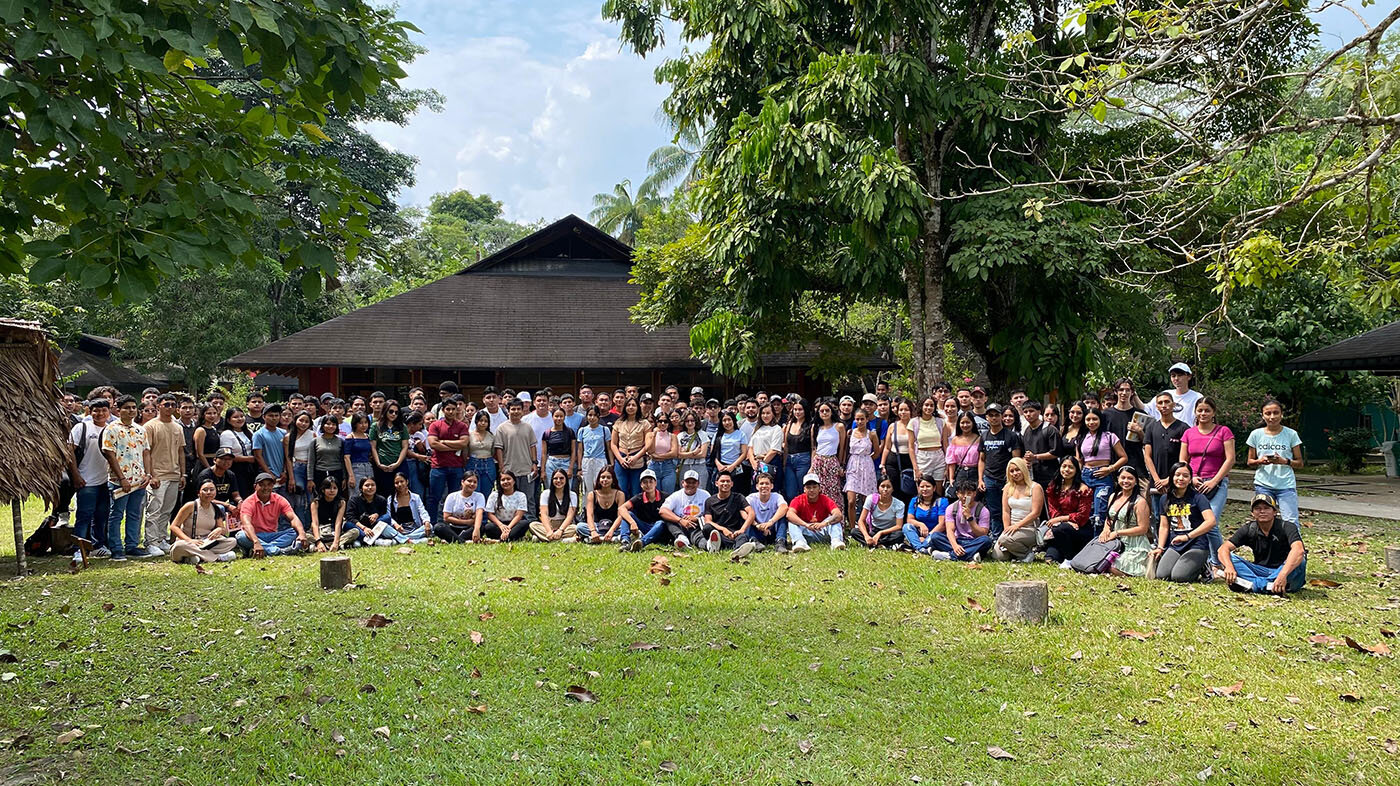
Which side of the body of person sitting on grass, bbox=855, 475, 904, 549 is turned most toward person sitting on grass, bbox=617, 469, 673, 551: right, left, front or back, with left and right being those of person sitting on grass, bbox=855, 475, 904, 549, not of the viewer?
right

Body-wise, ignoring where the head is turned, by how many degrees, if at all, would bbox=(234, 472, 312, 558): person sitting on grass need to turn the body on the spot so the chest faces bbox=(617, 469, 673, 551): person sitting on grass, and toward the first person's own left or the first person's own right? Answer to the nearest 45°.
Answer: approximately 90° to the first person's own left

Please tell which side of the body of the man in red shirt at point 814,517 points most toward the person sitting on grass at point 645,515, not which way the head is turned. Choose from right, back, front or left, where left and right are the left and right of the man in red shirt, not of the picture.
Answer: right

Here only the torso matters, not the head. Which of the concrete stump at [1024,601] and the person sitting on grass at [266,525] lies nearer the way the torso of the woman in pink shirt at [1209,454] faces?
the concrete stump

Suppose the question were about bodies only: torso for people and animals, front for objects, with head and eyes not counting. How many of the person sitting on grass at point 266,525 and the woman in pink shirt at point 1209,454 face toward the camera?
2

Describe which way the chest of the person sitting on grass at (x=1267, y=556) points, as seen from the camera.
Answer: toward the camera

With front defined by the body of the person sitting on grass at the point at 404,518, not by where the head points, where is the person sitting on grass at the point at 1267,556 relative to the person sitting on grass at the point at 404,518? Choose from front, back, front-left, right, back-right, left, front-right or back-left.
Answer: front-left

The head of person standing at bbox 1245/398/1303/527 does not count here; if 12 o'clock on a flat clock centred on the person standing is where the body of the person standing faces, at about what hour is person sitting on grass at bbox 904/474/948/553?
The person sitting on grass is roughly at 3 o'clock from the person standing.

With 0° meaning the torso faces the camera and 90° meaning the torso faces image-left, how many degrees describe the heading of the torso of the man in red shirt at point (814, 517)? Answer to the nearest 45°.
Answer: approximately 0°

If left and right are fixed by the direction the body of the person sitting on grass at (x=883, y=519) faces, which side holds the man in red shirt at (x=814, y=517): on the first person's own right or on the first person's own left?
on the first person's own right

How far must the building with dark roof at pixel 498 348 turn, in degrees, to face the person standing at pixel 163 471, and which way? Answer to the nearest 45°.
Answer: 0° — it already faces them

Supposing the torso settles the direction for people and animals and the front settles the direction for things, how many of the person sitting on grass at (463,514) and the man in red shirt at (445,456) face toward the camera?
2

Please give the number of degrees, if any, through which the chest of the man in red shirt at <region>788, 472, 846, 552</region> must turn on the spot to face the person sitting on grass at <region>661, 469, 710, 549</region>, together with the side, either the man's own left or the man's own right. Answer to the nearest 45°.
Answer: approximately 90° to the man's own right

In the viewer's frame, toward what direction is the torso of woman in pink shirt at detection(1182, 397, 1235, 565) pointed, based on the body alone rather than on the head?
toward the camera

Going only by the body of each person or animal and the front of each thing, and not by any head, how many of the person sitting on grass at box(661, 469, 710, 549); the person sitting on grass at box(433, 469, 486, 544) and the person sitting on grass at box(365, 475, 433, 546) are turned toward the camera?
3
